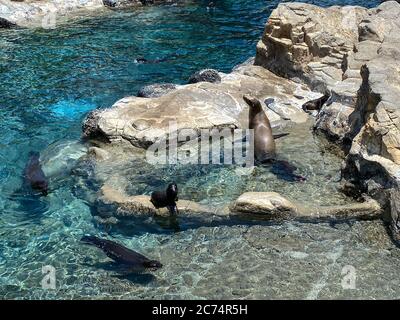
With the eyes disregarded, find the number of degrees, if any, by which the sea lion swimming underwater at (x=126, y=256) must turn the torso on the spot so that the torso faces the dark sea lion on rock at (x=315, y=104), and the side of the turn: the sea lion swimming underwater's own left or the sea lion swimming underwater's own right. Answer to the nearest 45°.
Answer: approximately 90° to the sea lion swimming underwater's own left

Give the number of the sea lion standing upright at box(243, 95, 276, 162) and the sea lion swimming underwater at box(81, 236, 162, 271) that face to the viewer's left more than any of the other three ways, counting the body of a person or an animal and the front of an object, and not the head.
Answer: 1

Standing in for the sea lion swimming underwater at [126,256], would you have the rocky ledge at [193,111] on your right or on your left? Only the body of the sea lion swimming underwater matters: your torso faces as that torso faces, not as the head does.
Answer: on your left

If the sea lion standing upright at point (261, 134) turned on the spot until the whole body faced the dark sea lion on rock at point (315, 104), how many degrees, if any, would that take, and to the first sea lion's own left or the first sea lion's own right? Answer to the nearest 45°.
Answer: approximately 135° to the first sea lion's own right

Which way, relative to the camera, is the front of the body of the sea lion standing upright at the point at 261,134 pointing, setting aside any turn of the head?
to the viewer's left

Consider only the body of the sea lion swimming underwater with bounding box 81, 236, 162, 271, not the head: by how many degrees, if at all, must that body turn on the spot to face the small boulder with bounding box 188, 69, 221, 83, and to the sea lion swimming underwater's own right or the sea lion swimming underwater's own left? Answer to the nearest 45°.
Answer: approximately 135° to the sea lion swimming underwater's own left

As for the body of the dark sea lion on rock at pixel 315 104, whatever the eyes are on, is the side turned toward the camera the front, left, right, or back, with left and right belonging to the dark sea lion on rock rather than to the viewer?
right
